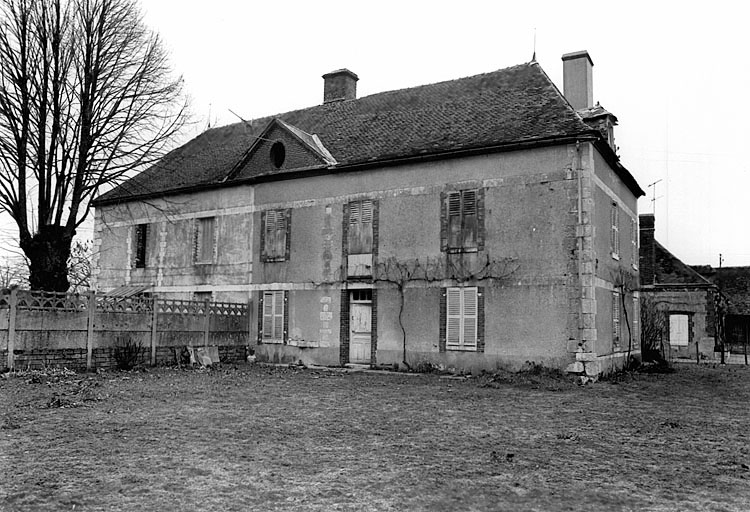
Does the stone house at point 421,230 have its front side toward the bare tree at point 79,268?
no

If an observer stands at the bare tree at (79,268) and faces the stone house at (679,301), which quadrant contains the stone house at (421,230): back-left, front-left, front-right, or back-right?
front-right

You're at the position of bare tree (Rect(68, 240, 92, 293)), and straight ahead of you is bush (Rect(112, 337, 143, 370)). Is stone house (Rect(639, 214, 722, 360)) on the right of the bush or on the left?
left

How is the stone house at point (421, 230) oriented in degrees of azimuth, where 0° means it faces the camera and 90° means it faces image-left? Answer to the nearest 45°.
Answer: approximately 45°

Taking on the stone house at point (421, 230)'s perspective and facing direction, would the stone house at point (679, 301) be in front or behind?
behind
